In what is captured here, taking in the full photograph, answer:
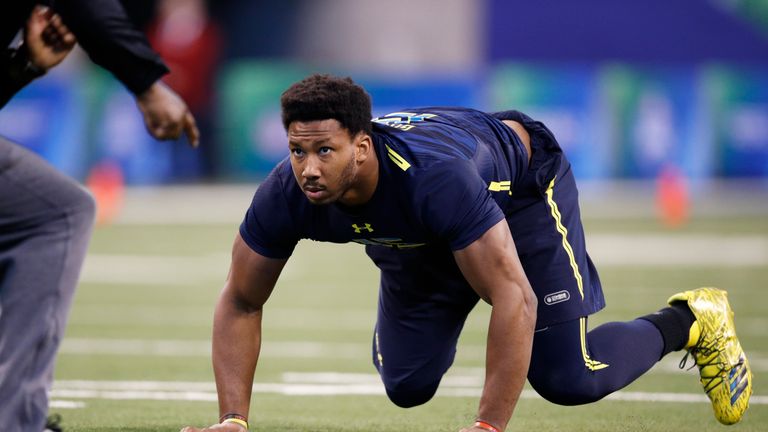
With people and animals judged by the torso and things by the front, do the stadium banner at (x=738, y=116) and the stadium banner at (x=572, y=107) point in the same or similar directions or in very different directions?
same or similar directions

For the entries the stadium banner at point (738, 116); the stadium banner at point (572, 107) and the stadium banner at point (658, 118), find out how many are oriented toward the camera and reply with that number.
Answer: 3

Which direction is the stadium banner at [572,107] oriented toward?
toward the camera

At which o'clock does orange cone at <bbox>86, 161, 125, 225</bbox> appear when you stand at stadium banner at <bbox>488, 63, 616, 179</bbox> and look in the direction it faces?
The orange cone is roughly at 2 o'clock from the stadium banner.

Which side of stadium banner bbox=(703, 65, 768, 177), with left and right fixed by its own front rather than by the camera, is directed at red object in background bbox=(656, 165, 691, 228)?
front

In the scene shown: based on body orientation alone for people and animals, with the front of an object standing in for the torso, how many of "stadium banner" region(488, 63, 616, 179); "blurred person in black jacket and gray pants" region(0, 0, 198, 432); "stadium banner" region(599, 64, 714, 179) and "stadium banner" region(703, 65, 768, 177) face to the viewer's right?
1

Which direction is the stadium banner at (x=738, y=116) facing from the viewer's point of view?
toward the camera

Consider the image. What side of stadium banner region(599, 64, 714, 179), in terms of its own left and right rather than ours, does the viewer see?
front

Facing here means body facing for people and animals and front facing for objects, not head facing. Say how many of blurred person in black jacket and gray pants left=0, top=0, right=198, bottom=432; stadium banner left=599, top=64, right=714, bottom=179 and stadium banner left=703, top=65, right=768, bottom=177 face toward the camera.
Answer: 2

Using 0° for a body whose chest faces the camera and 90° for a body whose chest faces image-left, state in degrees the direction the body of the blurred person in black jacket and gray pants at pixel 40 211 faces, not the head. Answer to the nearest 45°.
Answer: approximately 270°

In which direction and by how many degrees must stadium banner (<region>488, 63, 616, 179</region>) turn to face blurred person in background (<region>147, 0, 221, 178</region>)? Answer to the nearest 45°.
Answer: approximately 90° to its right
